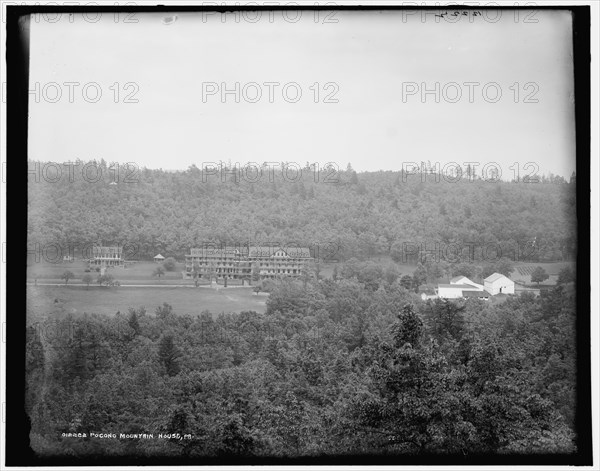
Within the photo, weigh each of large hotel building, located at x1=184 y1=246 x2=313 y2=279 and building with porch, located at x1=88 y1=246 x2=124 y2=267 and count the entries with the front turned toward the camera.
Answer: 2

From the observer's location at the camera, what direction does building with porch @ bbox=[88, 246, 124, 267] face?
facing the viewer

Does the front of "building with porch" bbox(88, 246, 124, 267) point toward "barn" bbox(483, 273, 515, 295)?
no

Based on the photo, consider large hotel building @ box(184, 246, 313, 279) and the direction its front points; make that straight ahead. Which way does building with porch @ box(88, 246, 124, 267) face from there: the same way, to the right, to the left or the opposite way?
the same way

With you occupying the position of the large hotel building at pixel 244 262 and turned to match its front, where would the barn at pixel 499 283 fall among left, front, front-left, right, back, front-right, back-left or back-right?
left

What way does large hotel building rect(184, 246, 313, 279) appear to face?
toward the camera

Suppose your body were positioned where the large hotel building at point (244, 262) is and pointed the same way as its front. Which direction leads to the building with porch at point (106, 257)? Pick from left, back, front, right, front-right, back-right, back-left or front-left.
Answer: right

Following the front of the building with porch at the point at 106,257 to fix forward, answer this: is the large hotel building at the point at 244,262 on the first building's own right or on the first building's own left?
on the first building's own left
